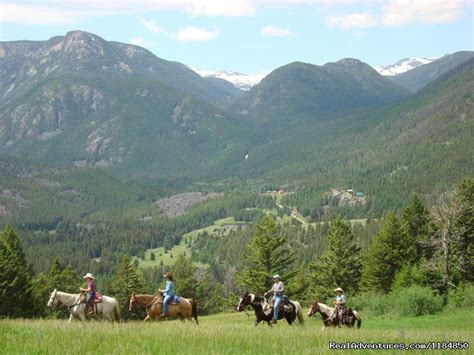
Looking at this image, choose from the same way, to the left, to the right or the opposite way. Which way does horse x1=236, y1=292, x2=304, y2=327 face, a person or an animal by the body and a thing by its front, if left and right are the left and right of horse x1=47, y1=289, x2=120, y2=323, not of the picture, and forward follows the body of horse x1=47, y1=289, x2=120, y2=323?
the same way

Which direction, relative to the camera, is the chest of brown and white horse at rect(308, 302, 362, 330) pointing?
to the viewer's left

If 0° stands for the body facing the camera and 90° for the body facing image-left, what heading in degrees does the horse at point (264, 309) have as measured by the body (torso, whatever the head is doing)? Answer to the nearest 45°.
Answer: approximately 90°

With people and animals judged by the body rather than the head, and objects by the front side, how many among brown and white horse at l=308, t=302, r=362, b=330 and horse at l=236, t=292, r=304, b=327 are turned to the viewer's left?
2

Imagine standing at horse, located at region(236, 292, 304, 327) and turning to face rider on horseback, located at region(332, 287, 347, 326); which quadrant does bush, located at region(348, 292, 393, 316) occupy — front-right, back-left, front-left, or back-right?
front-left

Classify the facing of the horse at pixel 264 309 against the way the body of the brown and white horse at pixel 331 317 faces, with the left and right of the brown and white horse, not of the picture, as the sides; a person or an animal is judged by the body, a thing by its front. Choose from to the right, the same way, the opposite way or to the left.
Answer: the same way

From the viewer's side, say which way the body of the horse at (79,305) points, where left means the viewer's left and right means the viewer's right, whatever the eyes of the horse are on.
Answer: facing to the left of the viewer

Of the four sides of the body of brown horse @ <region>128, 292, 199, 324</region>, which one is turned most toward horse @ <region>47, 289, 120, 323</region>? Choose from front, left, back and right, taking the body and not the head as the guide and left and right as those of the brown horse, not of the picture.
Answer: front

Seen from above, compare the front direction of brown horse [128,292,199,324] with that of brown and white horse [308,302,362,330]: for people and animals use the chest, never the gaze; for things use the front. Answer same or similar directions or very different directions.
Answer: same or similar directions

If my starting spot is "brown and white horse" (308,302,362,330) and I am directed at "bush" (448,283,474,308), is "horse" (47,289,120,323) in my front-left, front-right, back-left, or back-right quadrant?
back-left

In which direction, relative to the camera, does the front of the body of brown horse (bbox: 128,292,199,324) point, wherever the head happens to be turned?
to the viewer's left

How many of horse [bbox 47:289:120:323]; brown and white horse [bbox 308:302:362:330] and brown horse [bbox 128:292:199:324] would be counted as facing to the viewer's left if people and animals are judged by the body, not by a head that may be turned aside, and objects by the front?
3

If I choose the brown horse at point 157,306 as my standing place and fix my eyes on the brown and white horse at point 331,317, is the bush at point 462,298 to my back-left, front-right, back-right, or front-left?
front-left

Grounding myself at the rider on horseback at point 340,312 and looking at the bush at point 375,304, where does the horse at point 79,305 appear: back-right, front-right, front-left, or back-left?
back-left

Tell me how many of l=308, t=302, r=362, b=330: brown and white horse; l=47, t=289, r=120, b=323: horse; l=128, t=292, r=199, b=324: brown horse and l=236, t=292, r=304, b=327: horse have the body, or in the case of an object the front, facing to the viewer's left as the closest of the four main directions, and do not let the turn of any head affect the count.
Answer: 4
